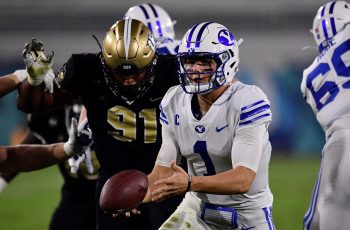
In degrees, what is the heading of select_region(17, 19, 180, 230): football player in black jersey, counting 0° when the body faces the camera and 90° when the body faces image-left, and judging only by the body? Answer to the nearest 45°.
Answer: approximately 0°

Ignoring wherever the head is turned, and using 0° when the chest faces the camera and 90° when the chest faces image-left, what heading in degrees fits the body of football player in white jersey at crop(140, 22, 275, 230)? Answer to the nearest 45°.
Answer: approximately 45°

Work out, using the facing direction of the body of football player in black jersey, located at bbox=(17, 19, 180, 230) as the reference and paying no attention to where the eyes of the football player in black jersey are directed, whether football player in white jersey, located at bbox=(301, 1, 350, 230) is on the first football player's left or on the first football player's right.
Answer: on the first football player's left

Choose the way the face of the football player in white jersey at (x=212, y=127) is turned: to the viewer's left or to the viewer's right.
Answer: to the viewer's left

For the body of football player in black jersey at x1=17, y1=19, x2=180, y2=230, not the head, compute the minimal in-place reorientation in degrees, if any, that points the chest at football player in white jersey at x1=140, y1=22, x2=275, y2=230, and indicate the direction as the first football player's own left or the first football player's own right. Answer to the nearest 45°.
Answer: approximately 45° to the first football player's own left

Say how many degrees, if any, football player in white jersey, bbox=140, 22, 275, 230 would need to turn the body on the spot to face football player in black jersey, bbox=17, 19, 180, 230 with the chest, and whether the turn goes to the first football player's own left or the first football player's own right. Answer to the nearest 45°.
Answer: approximately 90° to the first football player's own right
